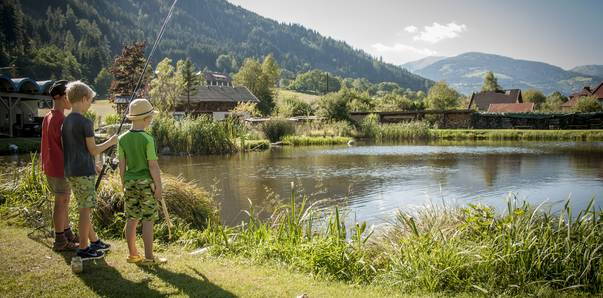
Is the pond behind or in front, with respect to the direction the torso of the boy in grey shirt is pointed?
in front

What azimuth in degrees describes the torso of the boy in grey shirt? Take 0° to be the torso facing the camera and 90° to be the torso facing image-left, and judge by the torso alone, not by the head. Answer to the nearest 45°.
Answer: approximately 225°

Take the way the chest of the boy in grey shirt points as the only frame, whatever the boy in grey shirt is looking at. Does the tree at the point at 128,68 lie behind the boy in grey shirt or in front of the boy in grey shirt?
in front

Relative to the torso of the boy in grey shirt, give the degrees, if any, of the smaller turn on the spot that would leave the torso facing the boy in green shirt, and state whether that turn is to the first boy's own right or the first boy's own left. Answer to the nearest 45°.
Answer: approximately 90° to the first boy's own right

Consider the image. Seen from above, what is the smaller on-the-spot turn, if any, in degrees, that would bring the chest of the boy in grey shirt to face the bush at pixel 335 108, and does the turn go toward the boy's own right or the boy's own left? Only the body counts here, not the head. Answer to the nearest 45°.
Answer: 0° — they already face it

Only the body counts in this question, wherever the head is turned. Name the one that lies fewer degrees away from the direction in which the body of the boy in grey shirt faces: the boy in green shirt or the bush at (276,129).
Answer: the bush

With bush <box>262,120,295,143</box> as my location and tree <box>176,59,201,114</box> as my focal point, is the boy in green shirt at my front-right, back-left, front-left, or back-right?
back-left

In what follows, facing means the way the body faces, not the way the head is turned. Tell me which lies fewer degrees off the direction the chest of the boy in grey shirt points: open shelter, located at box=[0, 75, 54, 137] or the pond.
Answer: the pond

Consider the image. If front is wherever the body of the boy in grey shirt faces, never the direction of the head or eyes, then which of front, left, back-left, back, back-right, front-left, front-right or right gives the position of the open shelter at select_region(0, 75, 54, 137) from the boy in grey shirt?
front-left

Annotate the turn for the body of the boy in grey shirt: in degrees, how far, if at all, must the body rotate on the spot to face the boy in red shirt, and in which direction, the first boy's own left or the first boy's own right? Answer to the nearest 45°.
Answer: approximately 90° to the first boy's own left

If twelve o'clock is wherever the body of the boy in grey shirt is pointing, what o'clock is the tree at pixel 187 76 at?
The tree is roughly at 11 o'clock from the boy in grey shirt.

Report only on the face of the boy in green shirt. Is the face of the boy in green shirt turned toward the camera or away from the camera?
away from the camera

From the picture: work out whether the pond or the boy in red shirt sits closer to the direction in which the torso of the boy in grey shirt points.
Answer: the pond
